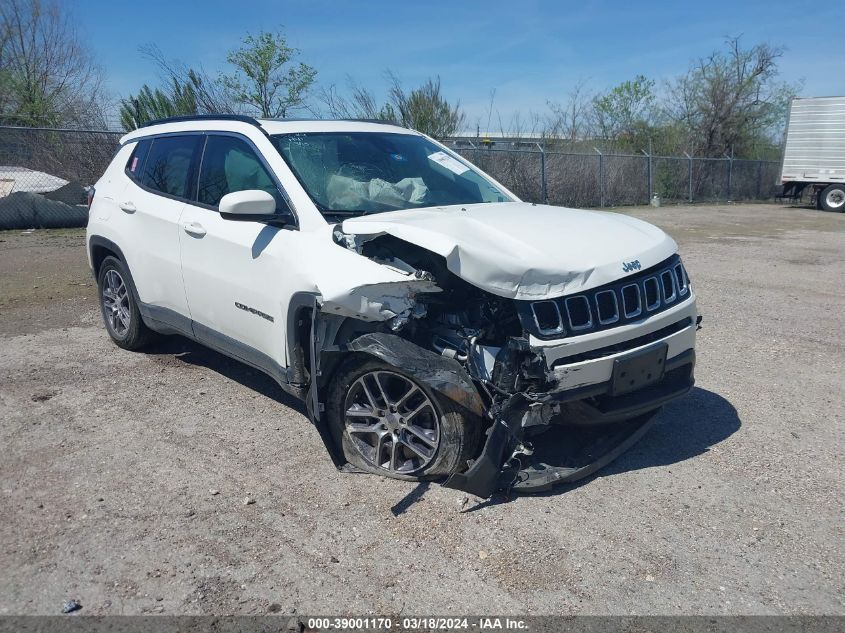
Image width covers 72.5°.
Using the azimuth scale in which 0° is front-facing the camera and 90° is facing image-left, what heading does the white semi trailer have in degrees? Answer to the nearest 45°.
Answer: approximately 270°

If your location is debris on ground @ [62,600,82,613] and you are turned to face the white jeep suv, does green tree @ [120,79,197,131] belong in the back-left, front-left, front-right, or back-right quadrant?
front-left

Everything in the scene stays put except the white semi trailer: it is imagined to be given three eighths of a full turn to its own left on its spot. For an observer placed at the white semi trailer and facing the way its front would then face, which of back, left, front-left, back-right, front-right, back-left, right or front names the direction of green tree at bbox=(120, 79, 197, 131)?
left

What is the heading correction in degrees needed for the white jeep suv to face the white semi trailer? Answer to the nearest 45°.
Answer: approximately 90° to its left

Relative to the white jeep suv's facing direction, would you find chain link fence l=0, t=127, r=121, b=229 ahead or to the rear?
to the rear

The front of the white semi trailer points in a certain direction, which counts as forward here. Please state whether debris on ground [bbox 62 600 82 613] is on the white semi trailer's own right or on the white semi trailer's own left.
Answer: on the white semi trailer's own right

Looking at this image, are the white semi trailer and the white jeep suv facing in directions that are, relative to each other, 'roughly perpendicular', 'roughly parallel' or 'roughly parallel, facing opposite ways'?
roughly parallel

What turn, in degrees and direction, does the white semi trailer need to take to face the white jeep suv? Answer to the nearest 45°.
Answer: approximately 90° to its right

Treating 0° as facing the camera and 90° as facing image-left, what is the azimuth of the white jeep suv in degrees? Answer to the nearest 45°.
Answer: approximately 315°

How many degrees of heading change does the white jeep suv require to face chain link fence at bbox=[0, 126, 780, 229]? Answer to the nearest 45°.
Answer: approximately 135° to its left

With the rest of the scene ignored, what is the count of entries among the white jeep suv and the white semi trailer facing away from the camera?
0
